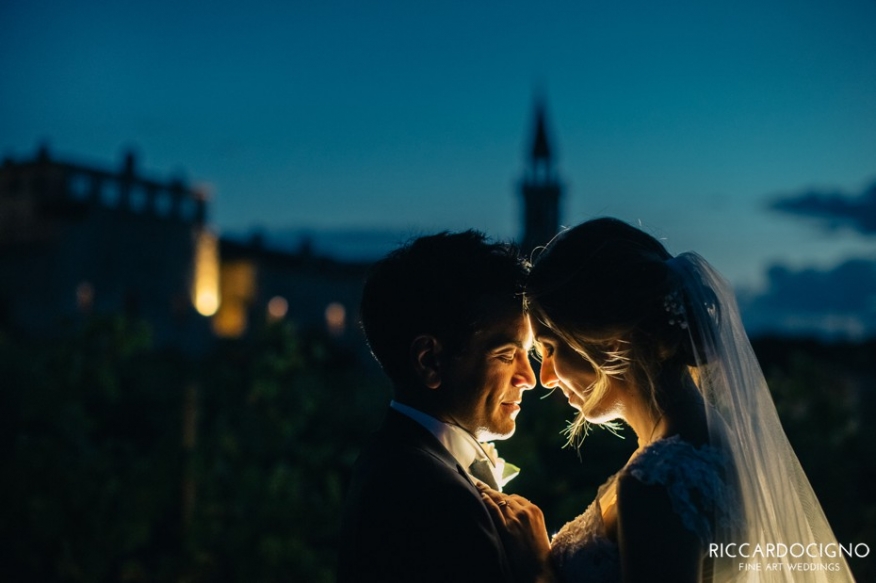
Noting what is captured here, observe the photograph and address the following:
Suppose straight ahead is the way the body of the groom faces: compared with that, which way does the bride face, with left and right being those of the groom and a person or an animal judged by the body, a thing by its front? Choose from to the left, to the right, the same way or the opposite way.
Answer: the opposite way

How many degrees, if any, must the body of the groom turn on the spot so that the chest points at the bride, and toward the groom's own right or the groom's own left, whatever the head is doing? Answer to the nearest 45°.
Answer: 0° — they already face them

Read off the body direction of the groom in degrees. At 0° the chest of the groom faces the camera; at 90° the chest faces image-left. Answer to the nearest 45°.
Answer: approximately 270°

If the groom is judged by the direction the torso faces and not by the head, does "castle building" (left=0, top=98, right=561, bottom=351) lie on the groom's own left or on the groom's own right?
on the groom's own left

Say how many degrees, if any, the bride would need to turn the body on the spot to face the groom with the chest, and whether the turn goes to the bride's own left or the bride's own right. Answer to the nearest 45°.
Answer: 0° — they already face them

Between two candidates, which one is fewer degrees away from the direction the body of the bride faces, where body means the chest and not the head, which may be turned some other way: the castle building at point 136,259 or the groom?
the groom

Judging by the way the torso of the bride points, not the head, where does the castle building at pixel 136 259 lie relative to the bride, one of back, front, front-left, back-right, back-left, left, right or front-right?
front-right

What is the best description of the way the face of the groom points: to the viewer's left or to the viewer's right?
to the viewer's right

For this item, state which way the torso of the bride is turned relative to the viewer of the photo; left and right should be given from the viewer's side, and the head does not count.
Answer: facing to the left of the viewer

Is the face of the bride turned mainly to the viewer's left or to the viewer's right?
to the viewer's left

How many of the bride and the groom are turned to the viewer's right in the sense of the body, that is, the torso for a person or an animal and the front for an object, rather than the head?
1
